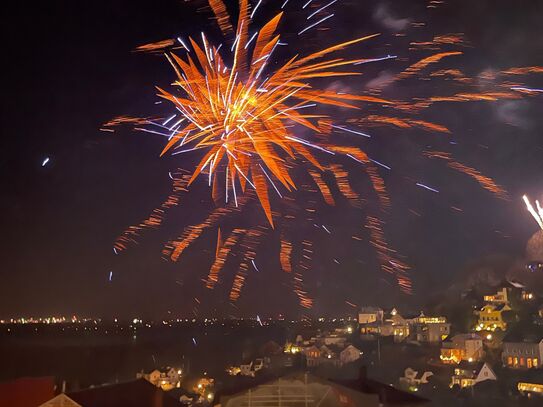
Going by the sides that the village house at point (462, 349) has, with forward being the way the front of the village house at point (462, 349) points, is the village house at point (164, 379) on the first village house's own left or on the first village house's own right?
on the first village house's own right

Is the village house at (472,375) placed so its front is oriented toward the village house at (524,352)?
no

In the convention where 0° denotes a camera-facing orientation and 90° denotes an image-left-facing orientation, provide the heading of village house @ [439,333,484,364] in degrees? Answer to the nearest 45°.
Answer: approximately 45°

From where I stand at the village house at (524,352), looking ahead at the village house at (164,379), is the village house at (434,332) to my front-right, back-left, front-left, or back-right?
front-right

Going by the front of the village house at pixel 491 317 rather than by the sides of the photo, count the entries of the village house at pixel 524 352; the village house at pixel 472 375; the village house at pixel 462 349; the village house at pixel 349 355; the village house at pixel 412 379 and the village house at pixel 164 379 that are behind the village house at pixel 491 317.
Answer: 0

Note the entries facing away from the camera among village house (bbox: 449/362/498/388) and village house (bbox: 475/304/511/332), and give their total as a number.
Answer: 0

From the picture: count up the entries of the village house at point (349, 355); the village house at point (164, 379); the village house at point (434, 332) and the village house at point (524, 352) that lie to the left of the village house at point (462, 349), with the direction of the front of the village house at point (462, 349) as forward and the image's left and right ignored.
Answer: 1

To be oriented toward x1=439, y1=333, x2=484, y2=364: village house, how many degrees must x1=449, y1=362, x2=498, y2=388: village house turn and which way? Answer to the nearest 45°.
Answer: approximately 135° to its right

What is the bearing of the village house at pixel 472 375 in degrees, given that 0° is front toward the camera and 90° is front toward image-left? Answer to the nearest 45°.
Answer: approximately 45°

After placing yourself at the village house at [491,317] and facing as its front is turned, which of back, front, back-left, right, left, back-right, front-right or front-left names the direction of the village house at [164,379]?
front-right

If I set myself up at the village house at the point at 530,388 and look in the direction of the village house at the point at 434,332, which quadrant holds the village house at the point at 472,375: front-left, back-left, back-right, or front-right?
front-left

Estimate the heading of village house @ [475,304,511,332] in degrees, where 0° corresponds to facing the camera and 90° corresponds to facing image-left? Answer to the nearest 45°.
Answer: approximately 45°

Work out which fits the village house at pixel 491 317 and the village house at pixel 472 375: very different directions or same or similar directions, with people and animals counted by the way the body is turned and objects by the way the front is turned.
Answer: same or similar directions

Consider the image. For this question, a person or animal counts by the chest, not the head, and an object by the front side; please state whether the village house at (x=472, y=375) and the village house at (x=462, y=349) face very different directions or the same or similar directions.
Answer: same or similar directions

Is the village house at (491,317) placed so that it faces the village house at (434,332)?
no

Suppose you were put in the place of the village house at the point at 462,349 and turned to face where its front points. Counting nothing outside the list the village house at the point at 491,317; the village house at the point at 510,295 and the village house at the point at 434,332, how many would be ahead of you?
0

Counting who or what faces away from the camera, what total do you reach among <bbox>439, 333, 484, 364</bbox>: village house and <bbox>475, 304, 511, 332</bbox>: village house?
0

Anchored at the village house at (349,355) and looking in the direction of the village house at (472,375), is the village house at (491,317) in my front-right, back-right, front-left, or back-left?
front-left
